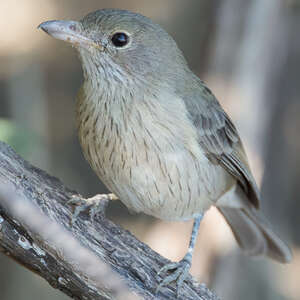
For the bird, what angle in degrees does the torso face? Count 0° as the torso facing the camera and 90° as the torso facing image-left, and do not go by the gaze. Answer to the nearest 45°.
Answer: approximately 45°
